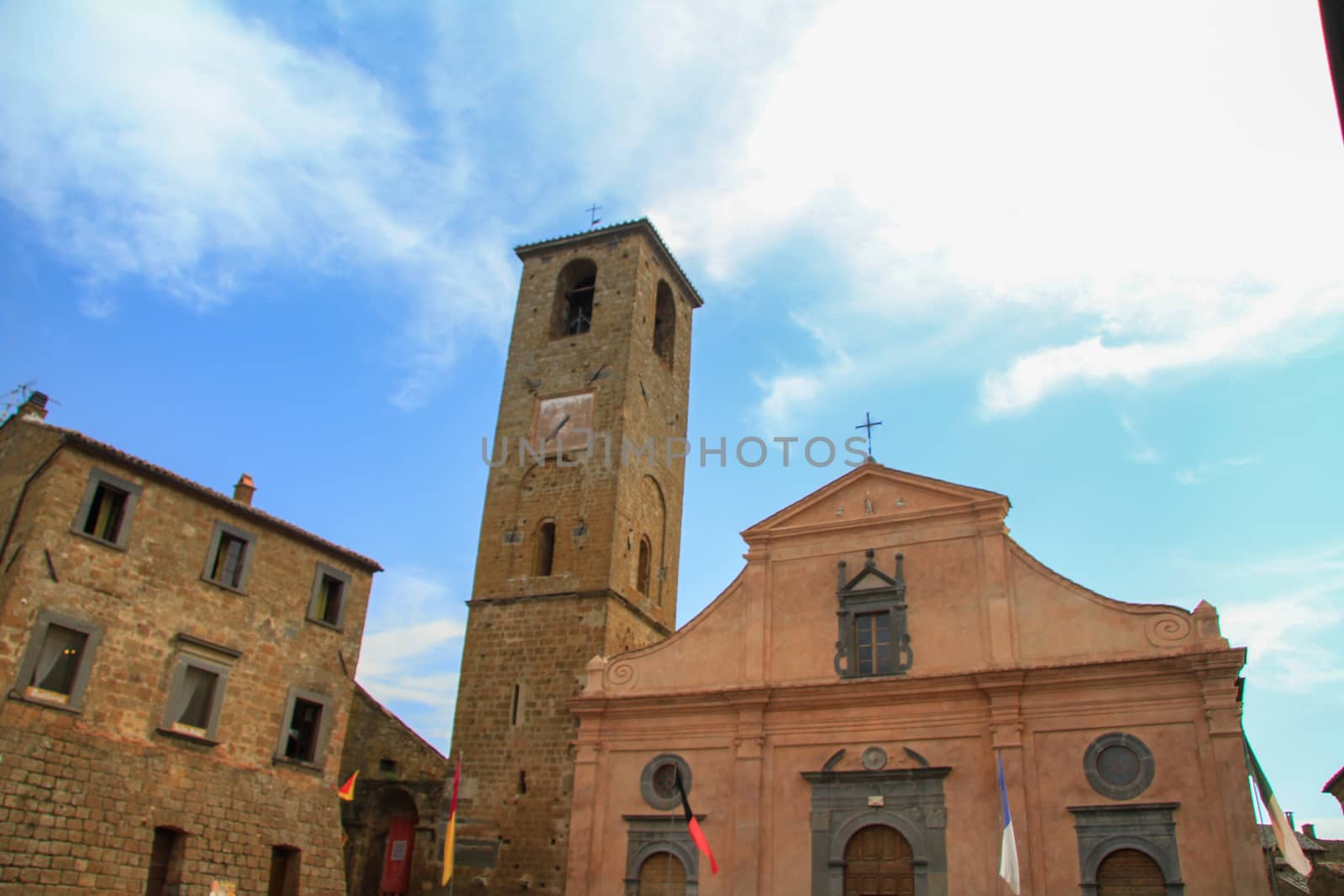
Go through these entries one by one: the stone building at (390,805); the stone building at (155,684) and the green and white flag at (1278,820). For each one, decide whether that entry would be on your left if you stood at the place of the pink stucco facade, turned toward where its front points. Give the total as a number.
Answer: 1

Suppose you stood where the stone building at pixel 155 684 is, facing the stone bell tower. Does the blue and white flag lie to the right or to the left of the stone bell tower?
right

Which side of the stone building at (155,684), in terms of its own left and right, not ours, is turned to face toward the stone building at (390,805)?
left

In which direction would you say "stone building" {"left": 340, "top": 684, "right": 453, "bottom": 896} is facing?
toward the camera

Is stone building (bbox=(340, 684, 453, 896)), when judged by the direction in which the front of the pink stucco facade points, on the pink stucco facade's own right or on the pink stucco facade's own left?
on the pink stucco facade's own right

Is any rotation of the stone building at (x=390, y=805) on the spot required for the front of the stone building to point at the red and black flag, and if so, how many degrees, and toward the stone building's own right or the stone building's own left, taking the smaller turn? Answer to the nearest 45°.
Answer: approximately 45° to the stone building's own left

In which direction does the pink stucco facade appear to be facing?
toward the camera

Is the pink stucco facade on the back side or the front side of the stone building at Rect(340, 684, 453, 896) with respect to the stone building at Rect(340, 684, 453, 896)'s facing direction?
on the front side

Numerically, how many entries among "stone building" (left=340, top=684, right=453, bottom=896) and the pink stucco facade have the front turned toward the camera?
2

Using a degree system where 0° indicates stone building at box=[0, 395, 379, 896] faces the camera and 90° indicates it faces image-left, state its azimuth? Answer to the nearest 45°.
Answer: approximately 315°

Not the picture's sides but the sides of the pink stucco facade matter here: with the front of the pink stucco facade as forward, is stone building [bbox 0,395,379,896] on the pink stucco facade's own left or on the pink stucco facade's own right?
on the pink stucco facade's own right

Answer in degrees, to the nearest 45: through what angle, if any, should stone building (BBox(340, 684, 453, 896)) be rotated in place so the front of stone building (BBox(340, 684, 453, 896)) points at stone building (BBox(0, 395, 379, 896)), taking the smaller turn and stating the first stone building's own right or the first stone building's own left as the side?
approximately 45° to the first stone building's own right
